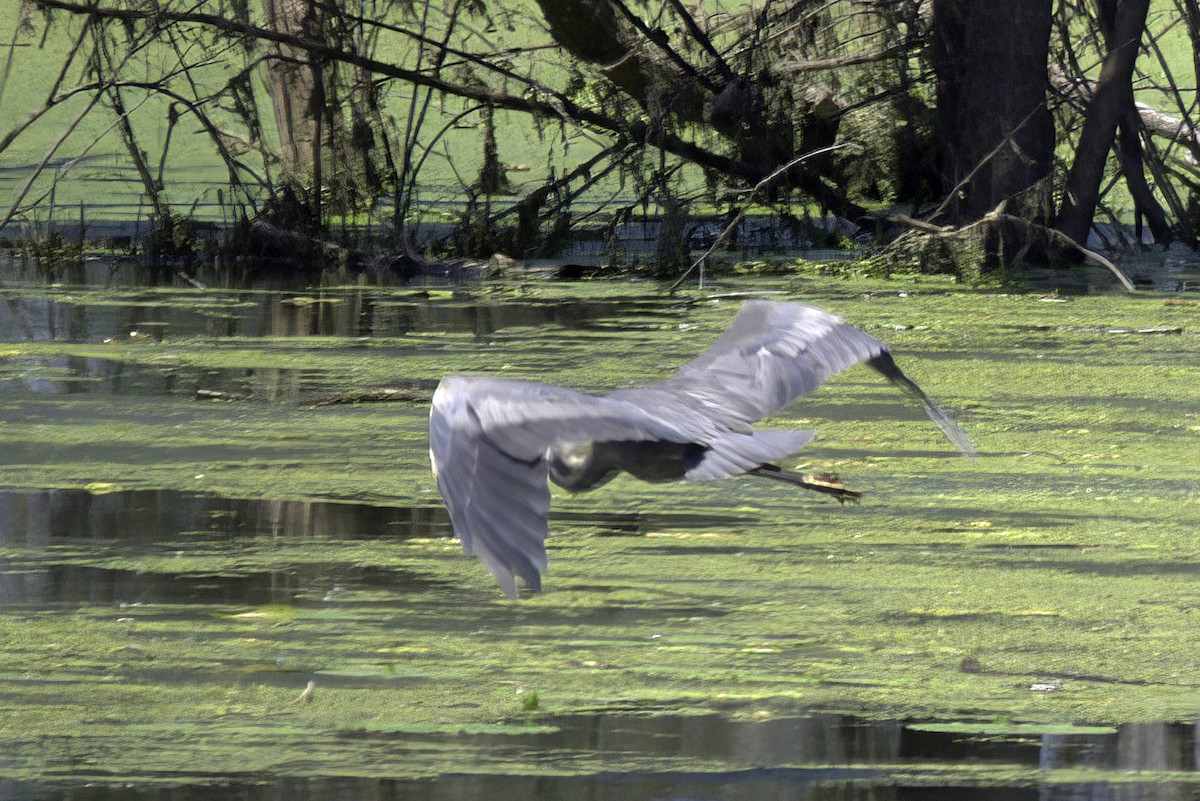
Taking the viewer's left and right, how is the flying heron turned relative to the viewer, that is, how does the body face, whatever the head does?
facing away from the viewer and to the left of the viewer

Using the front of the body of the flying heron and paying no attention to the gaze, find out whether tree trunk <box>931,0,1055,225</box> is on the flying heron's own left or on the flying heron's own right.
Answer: on the flying heron's own right

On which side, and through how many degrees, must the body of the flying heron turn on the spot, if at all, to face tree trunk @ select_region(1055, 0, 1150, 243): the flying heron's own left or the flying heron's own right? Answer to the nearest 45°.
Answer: approximately 45° to the flying heron's own right
